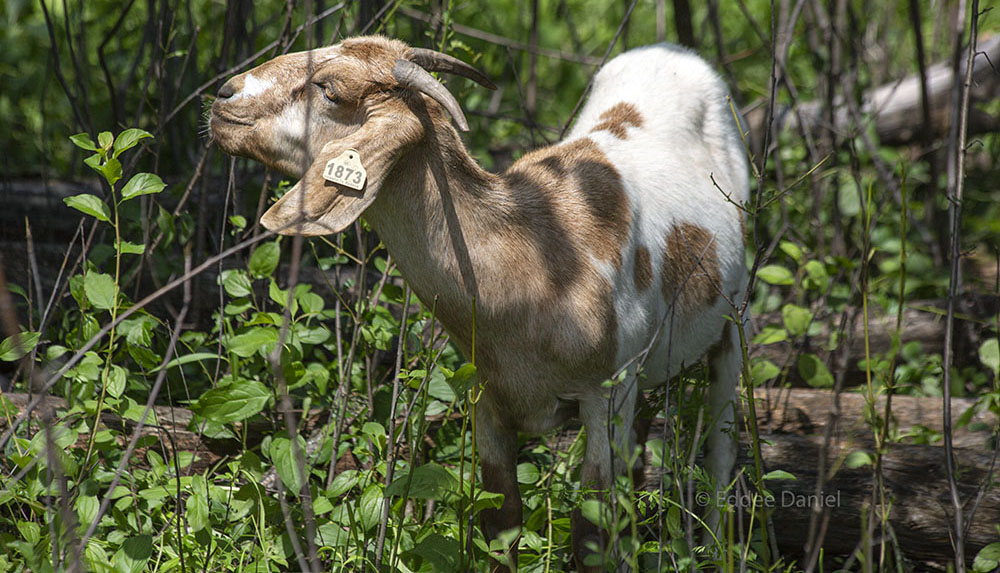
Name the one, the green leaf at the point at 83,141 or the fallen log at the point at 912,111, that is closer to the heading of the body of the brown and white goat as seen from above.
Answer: the green leaf

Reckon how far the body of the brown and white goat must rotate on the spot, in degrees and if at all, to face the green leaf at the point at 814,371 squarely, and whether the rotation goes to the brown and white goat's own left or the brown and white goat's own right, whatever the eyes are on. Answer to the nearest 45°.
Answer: approximately 180°

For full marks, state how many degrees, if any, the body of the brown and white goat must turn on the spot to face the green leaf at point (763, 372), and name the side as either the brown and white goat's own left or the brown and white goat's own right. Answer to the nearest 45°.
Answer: approximately 180°

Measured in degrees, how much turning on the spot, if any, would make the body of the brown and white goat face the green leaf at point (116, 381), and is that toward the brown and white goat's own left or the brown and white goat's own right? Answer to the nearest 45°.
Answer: approximately 45° to the brown and white goat's own right

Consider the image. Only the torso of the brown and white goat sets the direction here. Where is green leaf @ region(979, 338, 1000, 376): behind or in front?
behind

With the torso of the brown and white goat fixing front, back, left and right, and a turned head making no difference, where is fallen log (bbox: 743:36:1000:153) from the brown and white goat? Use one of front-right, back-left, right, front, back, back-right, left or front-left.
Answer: back

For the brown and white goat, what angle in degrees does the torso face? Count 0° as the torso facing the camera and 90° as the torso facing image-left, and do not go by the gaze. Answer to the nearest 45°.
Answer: approximately 45°

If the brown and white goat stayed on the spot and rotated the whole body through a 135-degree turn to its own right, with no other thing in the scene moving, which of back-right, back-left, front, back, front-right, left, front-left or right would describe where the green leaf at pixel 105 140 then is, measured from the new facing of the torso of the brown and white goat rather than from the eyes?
left

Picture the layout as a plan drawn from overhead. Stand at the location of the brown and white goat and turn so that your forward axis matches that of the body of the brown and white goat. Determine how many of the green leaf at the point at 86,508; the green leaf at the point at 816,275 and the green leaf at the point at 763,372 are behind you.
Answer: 2

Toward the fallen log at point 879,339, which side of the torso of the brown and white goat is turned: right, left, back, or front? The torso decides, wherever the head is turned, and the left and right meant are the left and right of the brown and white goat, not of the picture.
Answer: back

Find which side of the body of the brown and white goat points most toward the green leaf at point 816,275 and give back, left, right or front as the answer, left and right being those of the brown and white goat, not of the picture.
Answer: back

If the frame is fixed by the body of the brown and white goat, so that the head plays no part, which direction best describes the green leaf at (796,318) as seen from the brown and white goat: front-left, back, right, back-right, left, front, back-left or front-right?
back

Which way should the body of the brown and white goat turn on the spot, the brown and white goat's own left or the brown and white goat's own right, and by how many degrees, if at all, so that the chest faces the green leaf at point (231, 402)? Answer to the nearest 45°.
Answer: approximately 45° to the brown and white goat's own right
